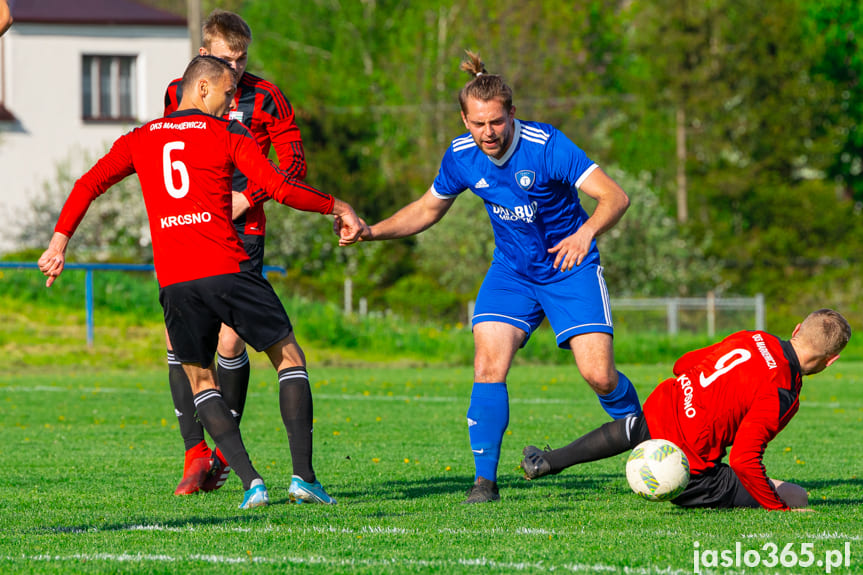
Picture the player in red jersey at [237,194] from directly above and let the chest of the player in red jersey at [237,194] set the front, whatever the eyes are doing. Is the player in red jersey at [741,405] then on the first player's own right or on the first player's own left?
on the first player's own left

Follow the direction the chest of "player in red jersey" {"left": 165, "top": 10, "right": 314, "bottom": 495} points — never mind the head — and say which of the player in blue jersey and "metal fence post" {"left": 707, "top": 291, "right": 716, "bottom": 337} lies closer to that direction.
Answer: the player in blue jersey

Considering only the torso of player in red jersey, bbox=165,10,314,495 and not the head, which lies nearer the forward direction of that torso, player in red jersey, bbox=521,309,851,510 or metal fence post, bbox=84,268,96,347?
the player in red jersey

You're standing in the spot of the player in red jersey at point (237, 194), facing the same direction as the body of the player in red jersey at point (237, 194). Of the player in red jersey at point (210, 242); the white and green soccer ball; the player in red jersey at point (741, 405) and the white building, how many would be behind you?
1

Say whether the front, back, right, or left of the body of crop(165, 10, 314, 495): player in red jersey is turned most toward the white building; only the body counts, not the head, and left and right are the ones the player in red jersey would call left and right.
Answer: back

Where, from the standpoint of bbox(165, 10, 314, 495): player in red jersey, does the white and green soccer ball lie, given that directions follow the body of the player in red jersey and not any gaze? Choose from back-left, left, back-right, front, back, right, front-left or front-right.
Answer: front-left

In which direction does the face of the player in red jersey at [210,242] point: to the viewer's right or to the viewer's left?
to the viewer's right

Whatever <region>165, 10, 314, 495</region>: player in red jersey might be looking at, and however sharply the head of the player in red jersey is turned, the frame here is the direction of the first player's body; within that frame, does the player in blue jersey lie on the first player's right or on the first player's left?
on the first player's left

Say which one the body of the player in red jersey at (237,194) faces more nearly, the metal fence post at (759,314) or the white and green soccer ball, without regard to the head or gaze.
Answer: the white and green soccer ball

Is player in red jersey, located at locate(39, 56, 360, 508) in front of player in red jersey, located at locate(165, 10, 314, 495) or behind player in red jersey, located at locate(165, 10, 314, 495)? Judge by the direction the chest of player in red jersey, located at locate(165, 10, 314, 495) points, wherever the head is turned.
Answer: in front

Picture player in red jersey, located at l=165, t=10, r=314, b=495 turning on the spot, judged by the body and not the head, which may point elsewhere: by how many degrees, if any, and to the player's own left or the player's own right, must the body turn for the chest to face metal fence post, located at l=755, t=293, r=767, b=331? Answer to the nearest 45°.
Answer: approximately 135° to the player's own left
